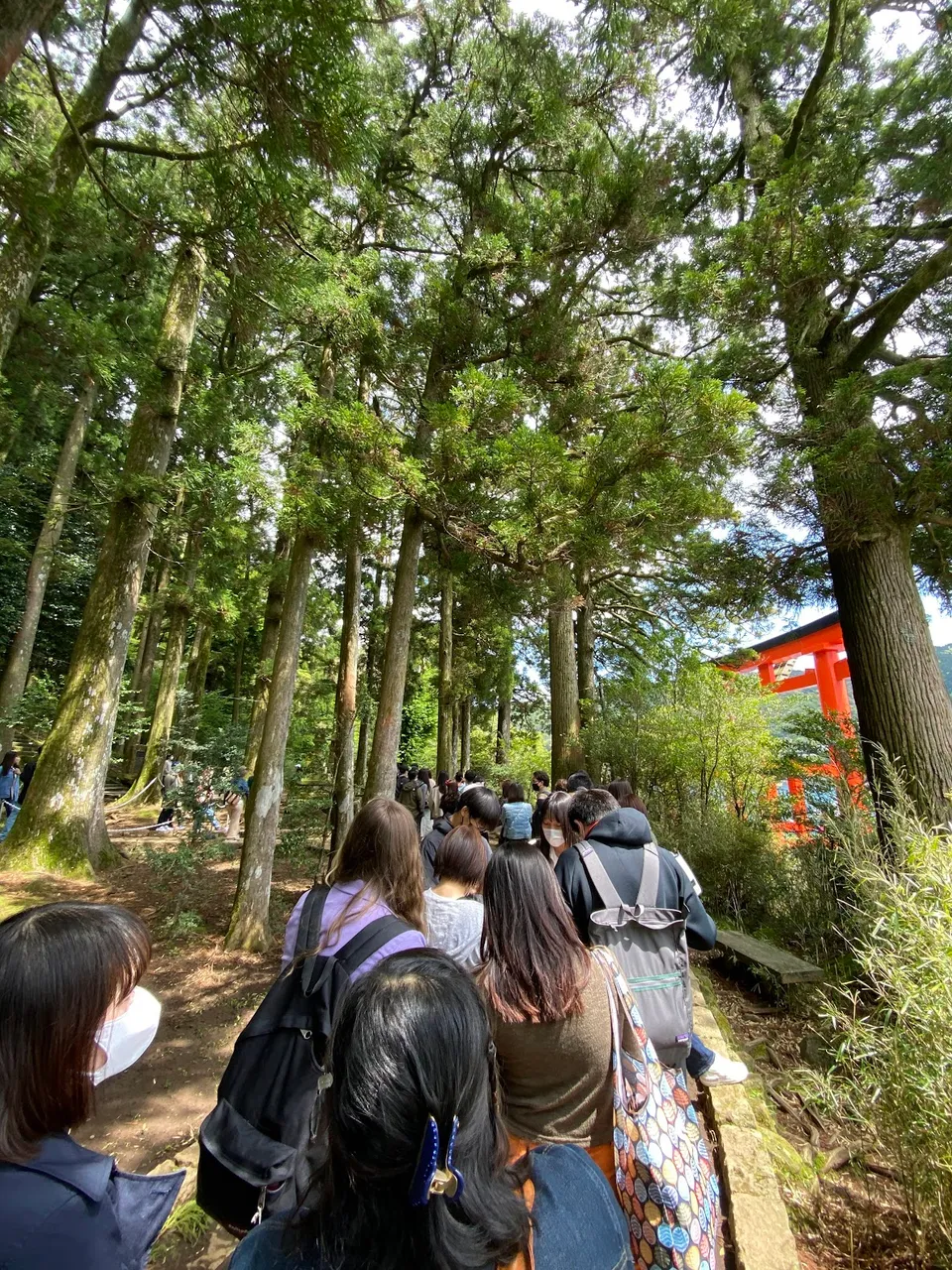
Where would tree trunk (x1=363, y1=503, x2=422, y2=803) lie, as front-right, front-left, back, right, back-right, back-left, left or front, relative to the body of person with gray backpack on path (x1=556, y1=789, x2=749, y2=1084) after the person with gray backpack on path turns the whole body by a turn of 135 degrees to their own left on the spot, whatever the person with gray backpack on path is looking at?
right

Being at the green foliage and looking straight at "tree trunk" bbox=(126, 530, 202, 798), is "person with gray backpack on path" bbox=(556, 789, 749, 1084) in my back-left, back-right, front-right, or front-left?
front-left

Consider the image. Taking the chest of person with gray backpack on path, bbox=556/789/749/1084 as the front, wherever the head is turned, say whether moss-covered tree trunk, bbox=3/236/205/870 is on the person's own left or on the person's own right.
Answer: on the person's own left

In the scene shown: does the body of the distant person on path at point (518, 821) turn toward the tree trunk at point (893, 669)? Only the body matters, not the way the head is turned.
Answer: no

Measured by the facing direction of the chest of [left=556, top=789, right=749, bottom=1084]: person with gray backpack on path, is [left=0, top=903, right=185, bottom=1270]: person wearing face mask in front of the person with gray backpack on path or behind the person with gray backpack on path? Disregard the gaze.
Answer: behind

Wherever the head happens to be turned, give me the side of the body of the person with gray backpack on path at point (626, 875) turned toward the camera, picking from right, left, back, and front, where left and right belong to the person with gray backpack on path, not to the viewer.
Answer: back

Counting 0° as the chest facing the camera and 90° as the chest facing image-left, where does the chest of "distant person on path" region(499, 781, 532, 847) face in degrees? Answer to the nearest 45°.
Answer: approximately 180°

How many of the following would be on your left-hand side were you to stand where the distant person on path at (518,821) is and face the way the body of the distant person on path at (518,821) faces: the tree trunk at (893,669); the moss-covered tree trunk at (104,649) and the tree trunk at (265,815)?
2

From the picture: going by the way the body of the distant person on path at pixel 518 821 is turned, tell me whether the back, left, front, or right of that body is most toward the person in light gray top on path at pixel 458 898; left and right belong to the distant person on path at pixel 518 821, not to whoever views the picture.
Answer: back

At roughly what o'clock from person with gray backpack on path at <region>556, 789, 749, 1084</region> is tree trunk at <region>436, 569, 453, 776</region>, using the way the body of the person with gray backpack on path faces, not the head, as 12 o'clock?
The tree trunk is roughly at 11 o'clock from the person with gray backpack on path.

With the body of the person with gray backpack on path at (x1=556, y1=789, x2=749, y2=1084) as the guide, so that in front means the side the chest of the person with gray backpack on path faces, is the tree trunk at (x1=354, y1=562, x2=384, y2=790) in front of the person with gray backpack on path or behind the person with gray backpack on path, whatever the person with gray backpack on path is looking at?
in front

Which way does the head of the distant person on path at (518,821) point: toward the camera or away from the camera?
away from the camera

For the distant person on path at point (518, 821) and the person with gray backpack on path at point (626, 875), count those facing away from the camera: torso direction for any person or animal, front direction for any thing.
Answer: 2

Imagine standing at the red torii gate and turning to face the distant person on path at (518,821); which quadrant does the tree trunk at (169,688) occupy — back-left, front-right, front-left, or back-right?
front-right

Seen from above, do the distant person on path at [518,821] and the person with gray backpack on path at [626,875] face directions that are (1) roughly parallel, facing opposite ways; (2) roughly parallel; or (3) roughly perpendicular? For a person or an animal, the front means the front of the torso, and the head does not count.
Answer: roughly parallel
